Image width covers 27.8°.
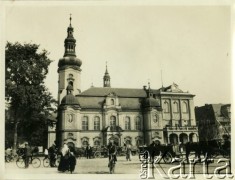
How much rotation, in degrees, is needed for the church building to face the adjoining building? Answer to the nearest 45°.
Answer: approximately 90° to its left

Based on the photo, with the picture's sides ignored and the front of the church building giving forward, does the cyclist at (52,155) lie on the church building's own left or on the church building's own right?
on the church building's own right

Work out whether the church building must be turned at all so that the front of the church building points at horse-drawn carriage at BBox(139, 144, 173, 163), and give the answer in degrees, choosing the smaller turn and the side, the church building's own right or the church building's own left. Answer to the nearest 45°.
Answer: approximately 45° to the church building's own left

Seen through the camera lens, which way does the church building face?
facing the viewer

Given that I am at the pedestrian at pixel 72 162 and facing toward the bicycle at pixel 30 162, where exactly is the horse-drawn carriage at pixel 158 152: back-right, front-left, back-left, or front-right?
back-right

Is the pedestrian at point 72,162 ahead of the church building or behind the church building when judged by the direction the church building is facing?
ahead
